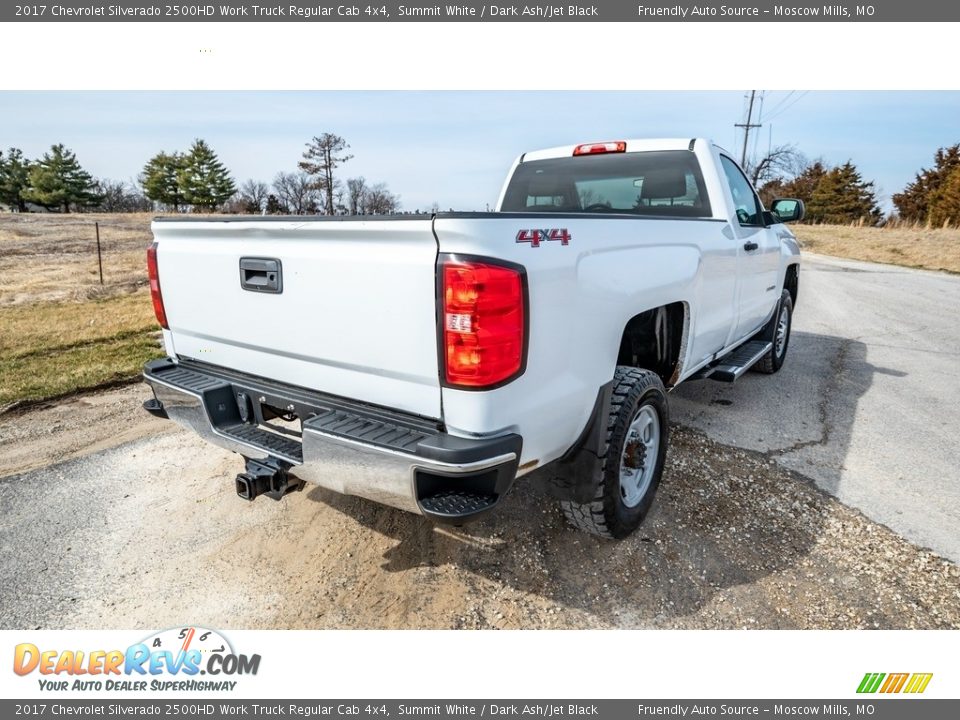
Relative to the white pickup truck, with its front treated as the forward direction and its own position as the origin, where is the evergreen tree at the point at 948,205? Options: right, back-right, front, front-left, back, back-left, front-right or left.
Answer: front

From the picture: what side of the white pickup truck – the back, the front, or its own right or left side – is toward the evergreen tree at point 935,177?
front

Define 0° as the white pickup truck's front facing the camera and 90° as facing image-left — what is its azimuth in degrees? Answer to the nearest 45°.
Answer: approximately 225°

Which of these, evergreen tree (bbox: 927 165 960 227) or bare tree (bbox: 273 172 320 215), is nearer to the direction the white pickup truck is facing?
the evergreen tree

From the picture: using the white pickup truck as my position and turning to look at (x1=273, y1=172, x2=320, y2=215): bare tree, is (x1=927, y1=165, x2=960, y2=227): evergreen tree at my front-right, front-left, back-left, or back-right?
front-right

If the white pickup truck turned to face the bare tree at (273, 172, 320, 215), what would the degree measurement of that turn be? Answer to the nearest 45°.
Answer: approximately 45° to its left
